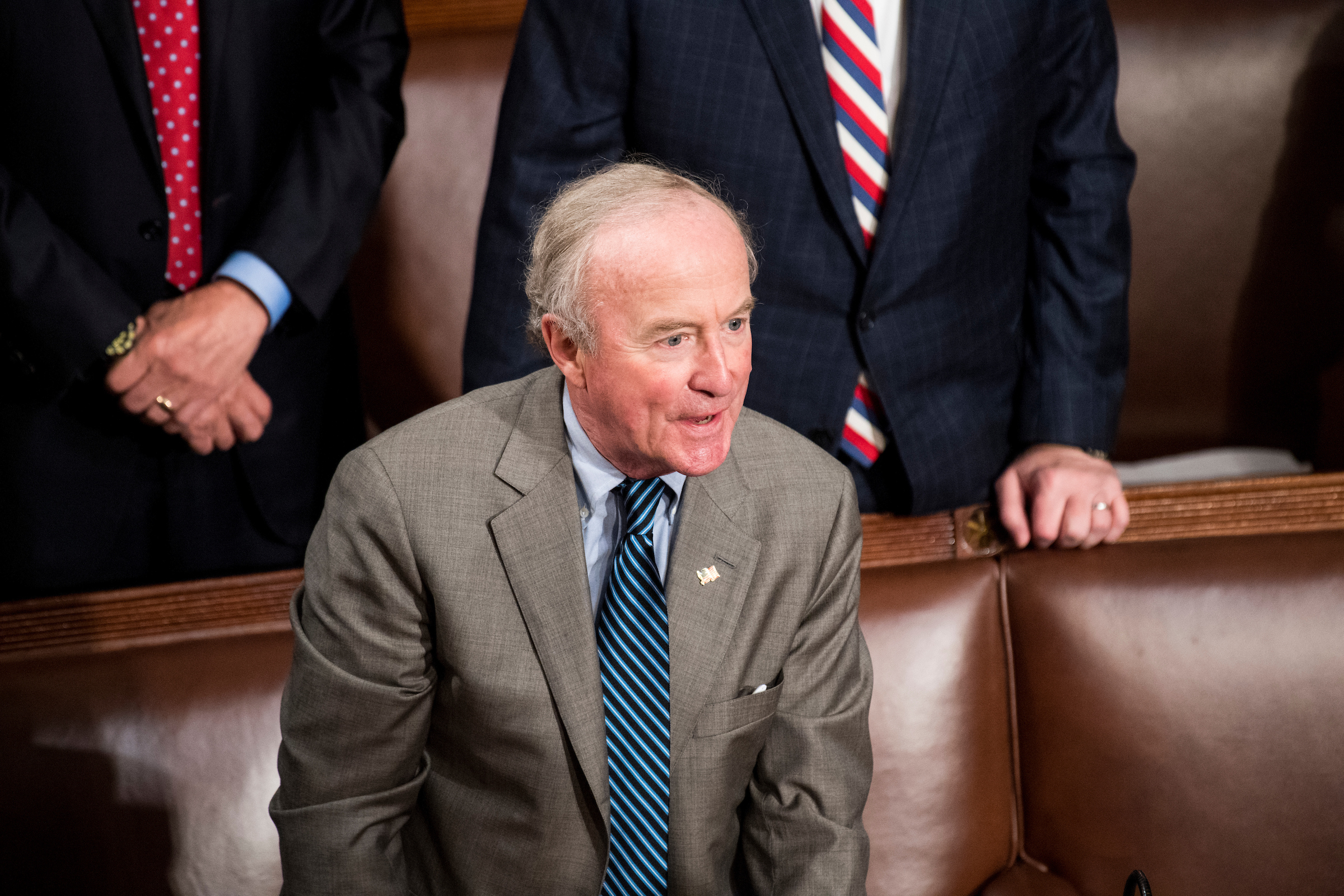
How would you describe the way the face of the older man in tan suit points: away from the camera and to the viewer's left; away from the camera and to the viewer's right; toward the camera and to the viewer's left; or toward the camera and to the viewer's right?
toward the camera and to the viewer's right

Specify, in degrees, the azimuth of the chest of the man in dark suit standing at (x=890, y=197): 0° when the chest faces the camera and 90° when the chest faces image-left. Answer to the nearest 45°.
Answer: approximately 0°

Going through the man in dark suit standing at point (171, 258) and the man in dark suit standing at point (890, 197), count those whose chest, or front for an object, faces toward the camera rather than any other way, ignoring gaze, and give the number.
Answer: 2

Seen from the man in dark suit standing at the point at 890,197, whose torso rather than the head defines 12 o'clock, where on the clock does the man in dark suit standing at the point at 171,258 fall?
the man in dark suit standing at the point at 171,258 is roughly at 3 o'clock from the man in dark suit standing at the point at 890,197.

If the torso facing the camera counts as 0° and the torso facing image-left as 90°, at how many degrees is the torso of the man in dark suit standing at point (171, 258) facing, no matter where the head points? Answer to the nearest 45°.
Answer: approximately 0°

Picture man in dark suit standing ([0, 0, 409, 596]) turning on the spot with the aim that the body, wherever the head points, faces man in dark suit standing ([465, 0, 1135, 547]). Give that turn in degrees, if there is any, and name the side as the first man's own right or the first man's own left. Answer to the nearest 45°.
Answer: approximately 45° to the first man's own left
